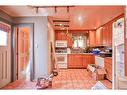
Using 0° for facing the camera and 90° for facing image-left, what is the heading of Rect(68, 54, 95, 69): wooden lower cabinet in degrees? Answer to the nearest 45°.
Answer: approximately 0°

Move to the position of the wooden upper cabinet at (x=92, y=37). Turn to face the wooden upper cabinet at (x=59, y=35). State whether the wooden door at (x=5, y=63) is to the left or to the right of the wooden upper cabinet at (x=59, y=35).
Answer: left

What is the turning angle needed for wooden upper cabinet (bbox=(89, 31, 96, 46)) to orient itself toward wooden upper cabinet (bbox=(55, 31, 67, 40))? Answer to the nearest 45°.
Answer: approximately 90° to its right

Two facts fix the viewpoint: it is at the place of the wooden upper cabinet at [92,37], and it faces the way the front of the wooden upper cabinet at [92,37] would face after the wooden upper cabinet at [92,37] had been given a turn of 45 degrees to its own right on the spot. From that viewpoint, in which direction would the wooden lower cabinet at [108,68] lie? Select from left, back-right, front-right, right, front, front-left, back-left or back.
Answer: front-left

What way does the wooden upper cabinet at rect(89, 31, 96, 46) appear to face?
toward the camera
